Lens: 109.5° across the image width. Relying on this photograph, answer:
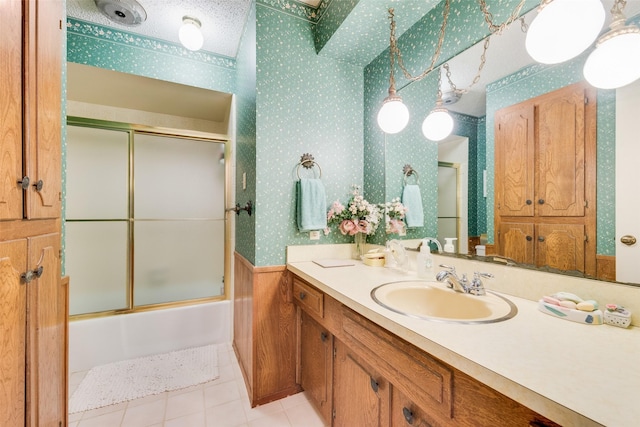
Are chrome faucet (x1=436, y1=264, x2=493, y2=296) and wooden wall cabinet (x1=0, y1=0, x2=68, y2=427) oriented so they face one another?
yes

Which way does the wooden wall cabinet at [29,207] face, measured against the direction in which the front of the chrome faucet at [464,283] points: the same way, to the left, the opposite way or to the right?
the opposite way

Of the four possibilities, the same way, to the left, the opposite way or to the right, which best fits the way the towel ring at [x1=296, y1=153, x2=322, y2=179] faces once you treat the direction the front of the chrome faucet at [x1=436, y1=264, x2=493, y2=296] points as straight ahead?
to the left

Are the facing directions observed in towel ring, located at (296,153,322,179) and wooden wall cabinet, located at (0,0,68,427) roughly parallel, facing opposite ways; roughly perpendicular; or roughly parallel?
roughly perpendicular

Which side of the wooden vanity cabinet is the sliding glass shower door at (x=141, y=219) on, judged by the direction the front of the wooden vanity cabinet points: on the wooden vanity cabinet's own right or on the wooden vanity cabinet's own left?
on the wooden vanity cabinet's own right

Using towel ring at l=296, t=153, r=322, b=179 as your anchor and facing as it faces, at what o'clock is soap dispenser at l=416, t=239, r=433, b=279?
The soap dispenser is roughly at 10 o'clock from the towel ring.

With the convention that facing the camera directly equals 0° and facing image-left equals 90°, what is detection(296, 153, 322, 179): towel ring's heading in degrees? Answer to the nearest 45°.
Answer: approximately 0°

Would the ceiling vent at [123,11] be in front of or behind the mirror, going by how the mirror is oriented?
in front

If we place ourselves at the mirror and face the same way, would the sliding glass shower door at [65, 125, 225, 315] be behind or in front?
in front

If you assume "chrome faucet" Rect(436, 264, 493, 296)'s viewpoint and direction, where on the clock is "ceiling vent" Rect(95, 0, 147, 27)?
The ceiling vent is roughly at 1 o'clock from the chrome faucet.

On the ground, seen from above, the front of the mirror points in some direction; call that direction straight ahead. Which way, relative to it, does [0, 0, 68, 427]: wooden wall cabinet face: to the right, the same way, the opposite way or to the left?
the opposite way
